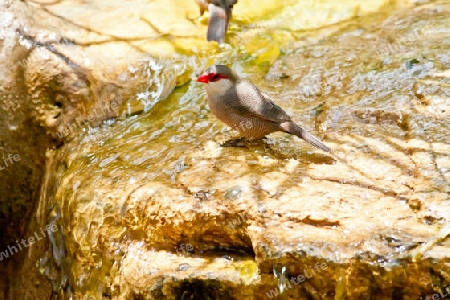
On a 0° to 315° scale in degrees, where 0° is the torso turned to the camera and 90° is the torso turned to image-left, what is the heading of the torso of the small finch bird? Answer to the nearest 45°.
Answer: approximately 90°

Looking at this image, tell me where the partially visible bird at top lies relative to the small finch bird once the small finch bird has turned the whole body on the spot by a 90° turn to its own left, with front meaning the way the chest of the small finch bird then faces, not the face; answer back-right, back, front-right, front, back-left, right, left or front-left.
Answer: back
